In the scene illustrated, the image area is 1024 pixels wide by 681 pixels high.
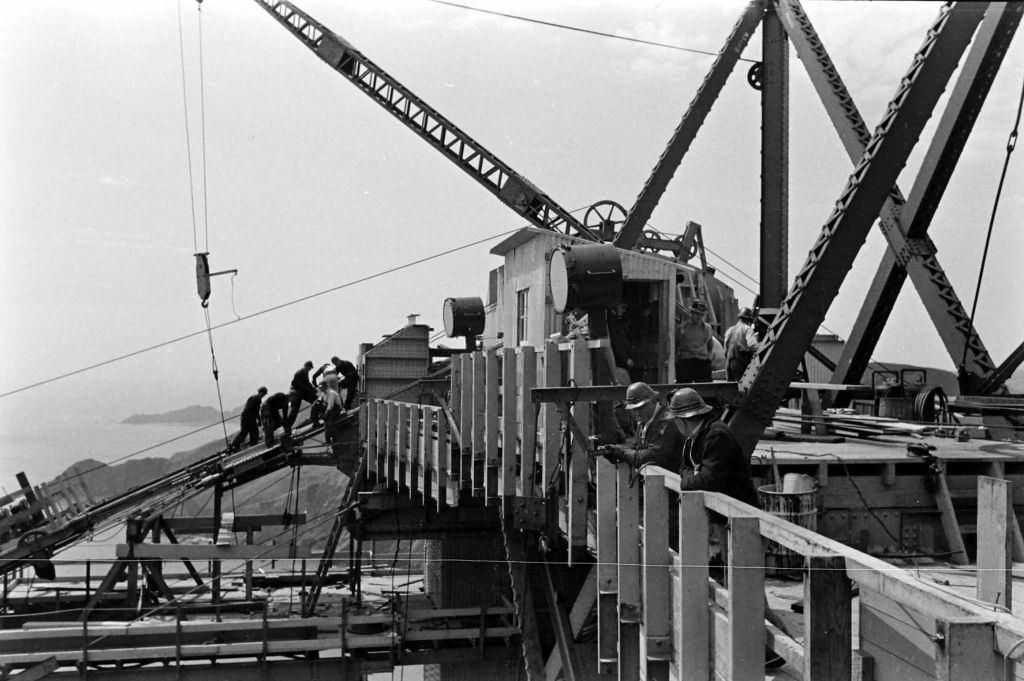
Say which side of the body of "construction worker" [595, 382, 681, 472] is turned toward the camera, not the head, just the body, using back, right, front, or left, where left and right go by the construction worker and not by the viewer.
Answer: left

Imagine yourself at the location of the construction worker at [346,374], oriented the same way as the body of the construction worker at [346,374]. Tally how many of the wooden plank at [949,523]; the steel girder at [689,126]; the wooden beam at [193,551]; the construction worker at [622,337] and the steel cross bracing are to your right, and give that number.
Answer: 0

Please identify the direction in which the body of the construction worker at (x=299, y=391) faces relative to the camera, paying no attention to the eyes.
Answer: to the viewer's right

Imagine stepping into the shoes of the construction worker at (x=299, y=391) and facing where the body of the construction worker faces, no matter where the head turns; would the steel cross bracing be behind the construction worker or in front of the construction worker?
in front

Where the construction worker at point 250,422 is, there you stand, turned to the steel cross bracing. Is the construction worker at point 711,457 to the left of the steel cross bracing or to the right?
right

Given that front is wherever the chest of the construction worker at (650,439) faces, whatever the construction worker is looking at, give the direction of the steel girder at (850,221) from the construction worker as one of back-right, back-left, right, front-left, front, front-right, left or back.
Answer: back-right

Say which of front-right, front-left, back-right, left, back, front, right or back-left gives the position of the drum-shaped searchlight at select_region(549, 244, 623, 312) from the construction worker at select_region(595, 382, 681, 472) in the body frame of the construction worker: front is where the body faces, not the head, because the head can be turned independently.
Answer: right

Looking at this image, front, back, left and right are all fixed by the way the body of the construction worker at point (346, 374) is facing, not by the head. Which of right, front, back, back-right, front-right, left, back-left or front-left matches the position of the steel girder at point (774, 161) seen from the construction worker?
back-left

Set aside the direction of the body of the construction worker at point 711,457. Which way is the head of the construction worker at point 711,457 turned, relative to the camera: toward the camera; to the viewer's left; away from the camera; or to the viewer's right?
to the viewer's left
